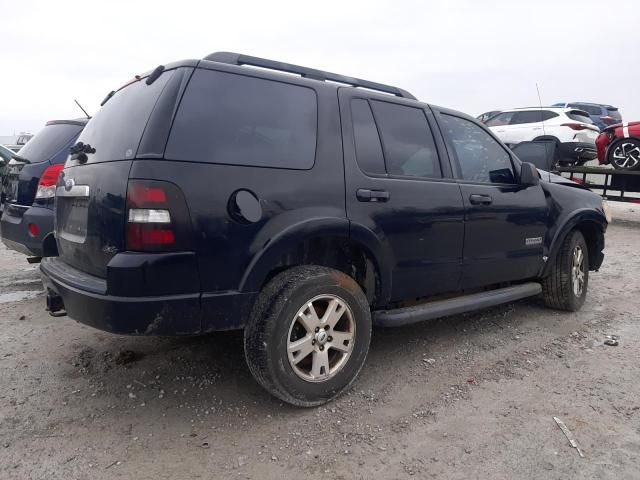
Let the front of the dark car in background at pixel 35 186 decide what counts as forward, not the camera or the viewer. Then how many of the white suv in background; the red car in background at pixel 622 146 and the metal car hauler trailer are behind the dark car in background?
0

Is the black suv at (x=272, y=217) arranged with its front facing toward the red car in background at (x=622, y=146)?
yes

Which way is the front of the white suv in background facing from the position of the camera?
facing away from the viewer and to the left of the viewer

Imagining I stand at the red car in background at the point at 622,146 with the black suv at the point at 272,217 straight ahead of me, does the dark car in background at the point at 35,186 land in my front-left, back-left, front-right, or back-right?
front-right

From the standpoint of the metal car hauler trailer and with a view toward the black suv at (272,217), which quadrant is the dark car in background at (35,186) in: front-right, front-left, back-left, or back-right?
front-right

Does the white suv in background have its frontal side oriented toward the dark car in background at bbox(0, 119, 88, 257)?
no

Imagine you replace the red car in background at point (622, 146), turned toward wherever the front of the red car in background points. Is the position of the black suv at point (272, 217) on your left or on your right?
on your left

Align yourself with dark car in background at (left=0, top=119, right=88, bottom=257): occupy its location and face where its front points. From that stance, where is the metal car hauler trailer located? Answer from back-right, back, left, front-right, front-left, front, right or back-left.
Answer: front-right

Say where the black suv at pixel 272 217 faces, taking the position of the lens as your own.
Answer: facing away from the viewer and to the right of the viewer

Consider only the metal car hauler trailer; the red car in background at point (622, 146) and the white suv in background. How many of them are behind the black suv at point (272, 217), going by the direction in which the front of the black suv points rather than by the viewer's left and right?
0
